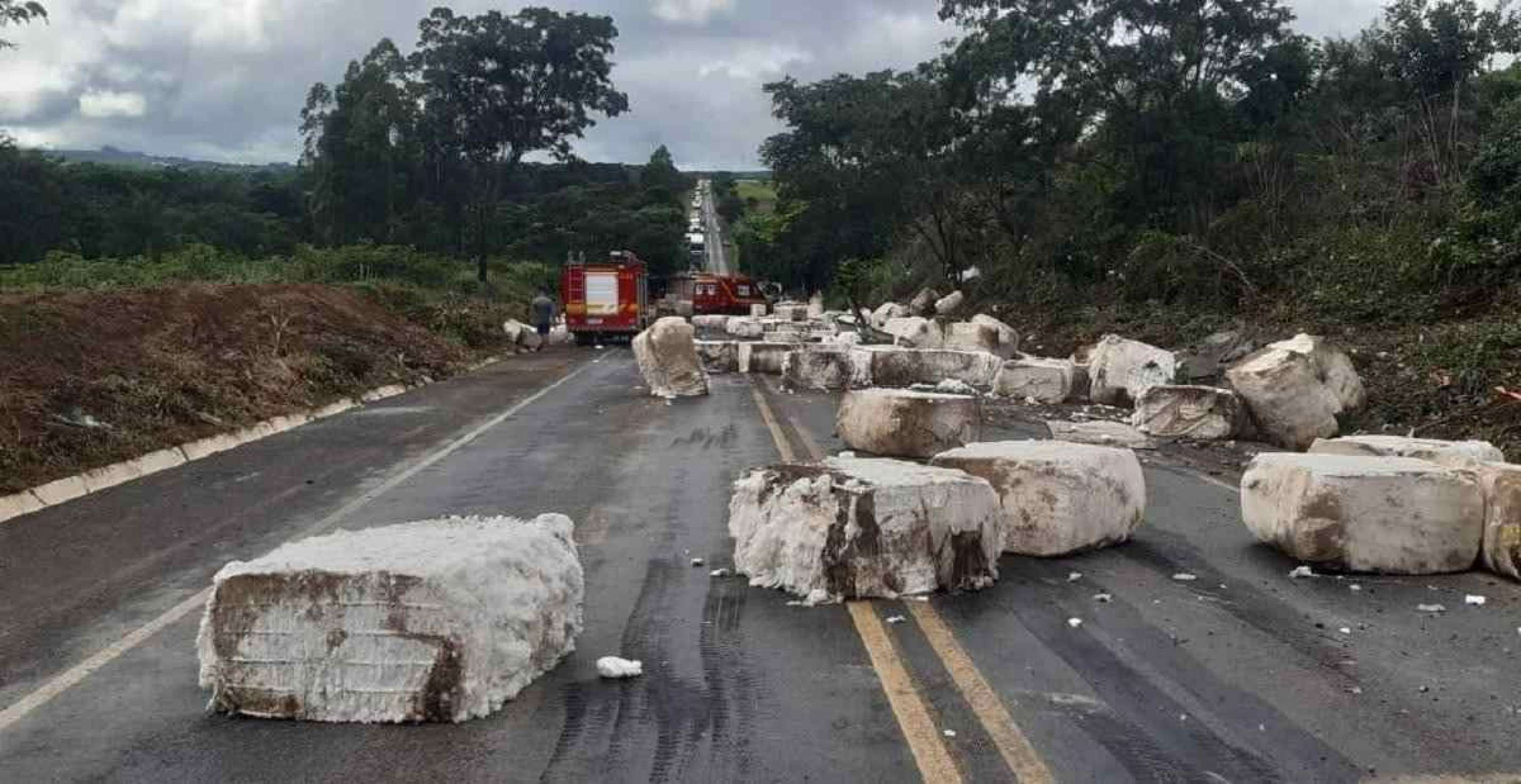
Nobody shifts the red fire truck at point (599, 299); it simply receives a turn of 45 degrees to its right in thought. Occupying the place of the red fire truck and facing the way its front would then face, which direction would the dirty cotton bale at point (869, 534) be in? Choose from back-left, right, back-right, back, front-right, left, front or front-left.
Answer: back-right

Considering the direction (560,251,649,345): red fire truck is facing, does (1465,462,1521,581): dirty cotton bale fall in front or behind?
behind

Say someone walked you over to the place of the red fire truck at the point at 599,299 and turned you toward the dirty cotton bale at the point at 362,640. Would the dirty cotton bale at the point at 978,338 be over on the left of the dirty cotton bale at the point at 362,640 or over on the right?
left

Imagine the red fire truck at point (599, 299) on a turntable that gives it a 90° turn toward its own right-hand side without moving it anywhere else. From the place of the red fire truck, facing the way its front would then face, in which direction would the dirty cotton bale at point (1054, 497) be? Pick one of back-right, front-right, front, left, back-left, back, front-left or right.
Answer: right

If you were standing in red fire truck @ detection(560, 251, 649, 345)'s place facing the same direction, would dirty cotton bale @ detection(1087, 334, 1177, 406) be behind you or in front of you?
behind

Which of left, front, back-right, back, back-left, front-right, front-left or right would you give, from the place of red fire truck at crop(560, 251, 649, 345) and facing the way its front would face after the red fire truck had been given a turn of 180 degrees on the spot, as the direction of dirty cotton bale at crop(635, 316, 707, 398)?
front

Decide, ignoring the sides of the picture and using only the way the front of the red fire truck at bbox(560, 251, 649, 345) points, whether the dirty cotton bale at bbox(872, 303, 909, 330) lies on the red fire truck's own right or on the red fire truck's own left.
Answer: on the red fire truck's own right

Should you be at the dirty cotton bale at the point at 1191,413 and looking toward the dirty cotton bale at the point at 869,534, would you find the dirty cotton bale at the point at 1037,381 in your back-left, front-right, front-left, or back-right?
back-right

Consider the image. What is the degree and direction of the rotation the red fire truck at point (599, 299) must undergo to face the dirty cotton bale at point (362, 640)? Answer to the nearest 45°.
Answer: approximately 180°

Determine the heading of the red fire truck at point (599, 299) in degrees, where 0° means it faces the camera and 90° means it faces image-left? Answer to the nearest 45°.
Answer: approximately 180°
